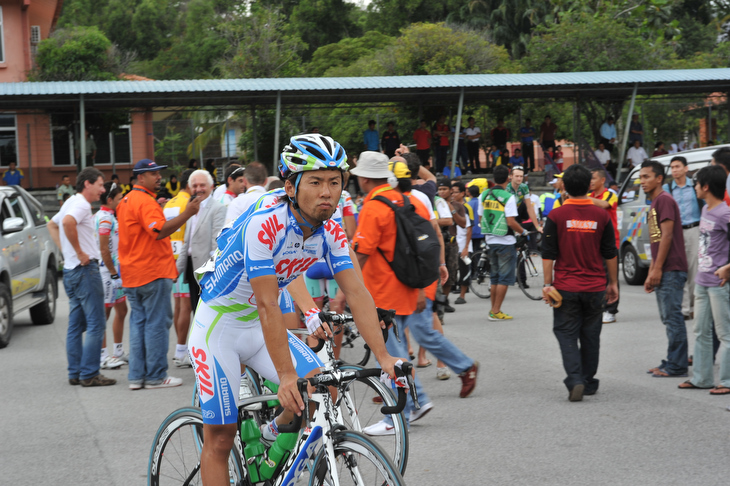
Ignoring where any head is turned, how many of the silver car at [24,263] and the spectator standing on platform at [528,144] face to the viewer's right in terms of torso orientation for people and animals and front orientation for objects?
0

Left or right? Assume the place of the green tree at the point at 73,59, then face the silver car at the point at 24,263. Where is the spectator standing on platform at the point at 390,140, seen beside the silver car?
left

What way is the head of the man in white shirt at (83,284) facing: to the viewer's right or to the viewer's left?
to the viewer's right

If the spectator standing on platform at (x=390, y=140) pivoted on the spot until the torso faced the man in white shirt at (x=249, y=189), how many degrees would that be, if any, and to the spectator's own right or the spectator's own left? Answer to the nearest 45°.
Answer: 0° — they already face them

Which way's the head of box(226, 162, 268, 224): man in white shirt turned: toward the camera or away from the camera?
away from the camera

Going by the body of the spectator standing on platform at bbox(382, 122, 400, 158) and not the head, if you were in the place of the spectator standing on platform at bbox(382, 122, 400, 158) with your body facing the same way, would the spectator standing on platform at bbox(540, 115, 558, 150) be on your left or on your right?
on your left

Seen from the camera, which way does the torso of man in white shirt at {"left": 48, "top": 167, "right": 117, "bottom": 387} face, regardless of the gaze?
to the viewer's right

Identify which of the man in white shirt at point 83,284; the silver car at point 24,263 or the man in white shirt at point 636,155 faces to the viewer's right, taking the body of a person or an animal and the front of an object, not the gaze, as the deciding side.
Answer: the man in white shirt at point 83,284

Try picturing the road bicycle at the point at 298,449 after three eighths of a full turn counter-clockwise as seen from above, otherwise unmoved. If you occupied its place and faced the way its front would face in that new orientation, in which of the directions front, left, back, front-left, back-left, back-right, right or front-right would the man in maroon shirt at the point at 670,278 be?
front-right

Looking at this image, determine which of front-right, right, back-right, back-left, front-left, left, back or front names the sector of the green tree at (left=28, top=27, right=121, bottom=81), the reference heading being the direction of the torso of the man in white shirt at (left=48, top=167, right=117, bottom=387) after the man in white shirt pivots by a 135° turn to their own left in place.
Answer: front-right

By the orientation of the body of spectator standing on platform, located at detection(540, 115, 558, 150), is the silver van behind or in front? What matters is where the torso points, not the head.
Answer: in front

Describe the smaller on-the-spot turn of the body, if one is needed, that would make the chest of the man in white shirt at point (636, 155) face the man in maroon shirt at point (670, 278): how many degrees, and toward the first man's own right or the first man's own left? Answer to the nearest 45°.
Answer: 0° — they already face them

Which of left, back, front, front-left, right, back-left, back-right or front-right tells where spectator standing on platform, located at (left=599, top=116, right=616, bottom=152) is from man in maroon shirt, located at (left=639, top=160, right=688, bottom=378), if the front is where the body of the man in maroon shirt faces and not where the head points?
right

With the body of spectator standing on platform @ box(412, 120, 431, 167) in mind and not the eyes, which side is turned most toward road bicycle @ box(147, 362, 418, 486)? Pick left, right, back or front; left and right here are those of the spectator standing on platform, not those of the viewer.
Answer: front

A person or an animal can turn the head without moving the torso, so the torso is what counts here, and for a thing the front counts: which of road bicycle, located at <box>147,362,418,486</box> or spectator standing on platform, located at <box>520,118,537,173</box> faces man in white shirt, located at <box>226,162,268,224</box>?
the spectator standing on platform

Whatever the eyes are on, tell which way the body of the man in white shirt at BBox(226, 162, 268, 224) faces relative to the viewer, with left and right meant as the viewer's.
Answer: facing away from the viewer
